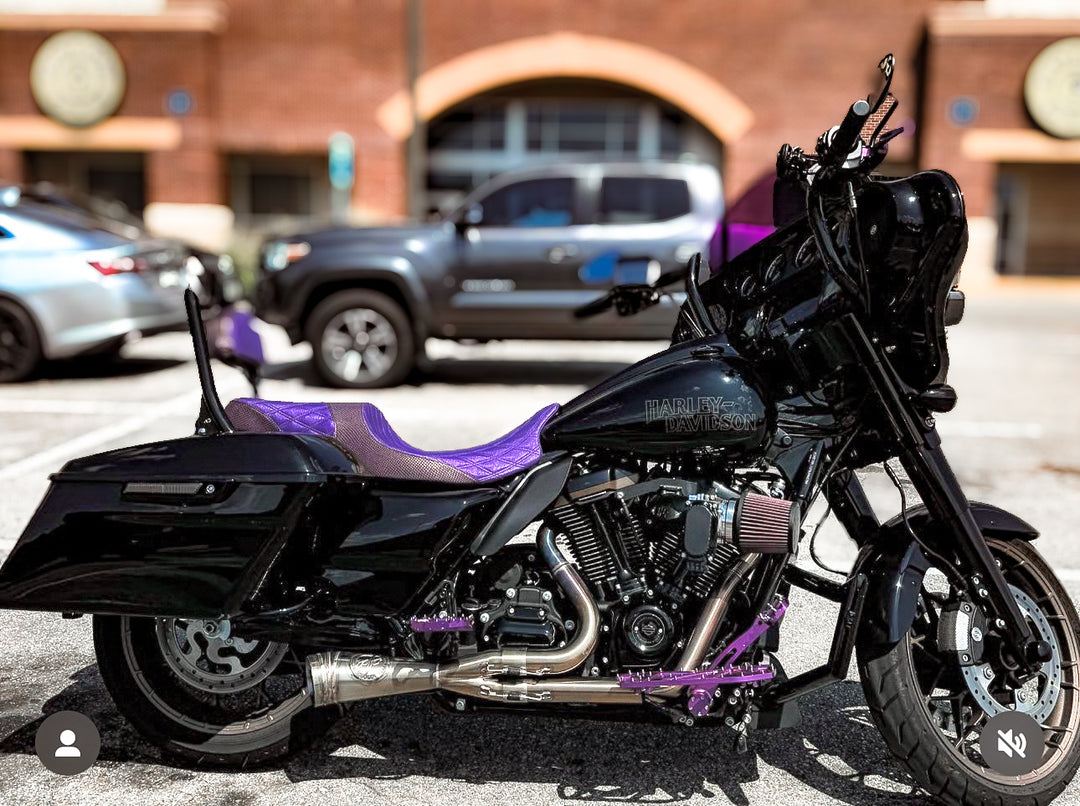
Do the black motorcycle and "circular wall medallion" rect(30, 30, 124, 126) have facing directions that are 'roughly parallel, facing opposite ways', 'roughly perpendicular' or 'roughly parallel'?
roughly perpendicular

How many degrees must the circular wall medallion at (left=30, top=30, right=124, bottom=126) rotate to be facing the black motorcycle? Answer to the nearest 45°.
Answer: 0° — it already faces it

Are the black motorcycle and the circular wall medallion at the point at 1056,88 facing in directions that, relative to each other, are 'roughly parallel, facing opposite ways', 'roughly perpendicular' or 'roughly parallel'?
roughly perpendicular

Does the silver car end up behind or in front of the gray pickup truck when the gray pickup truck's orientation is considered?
in front

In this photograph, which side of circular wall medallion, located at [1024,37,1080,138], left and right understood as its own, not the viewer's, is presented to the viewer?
front

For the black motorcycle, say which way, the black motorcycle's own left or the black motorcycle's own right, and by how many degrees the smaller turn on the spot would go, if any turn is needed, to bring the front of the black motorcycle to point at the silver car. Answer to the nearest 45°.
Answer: approximately 135° to the black motorcycle's own left

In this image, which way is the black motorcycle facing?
to the viewer's right

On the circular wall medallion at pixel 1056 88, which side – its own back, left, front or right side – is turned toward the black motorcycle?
front

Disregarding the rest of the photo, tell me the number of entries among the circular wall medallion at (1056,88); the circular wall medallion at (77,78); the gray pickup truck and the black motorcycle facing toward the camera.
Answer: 2

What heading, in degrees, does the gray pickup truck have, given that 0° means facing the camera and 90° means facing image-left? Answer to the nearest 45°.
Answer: approximately 90°

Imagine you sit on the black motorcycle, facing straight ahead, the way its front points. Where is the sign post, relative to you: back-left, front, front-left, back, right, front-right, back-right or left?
left

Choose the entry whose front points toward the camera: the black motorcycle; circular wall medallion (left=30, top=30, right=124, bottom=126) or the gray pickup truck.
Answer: the circular wall medallion
